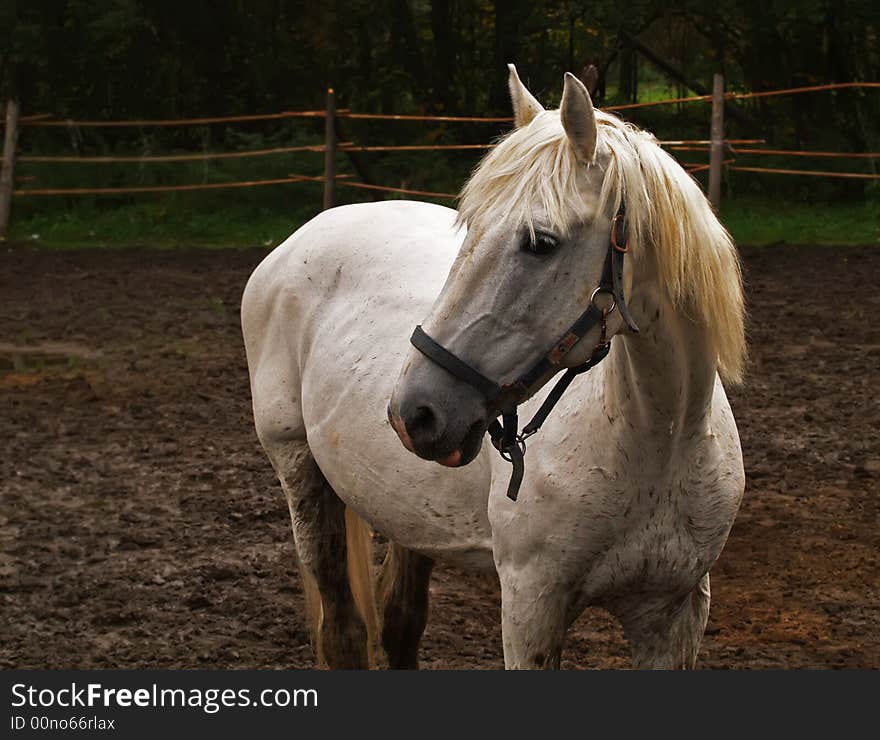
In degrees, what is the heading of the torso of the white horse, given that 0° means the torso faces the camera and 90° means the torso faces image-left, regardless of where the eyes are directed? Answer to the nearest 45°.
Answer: approximately 315°
